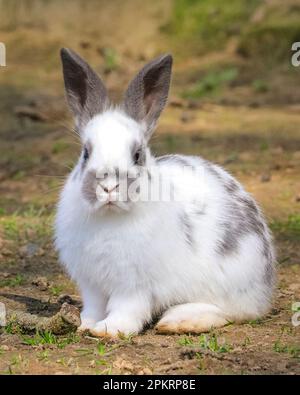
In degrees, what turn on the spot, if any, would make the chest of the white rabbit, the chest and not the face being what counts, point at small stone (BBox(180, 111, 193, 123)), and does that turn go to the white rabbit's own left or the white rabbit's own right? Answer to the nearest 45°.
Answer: approximately 135° to the white rabbit's own right

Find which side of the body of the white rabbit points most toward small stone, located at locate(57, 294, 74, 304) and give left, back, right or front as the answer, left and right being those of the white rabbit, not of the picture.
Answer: right

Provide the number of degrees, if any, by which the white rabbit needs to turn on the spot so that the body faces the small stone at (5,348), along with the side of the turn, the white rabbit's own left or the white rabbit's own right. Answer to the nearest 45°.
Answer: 0° — it already faces it

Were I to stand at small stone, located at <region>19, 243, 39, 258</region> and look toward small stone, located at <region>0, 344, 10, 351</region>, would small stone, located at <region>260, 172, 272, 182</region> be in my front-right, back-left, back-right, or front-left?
back-left

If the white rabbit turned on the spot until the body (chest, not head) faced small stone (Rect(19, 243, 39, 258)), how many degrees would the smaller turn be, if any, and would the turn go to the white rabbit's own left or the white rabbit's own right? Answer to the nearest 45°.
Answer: approximately 90° to the white rabbit's own right

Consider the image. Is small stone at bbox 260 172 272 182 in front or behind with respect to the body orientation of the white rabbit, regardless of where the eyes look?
behind

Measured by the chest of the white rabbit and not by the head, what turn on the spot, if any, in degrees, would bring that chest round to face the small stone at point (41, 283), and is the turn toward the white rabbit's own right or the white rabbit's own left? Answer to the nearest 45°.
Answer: approximately 90° to the white rabbit's own right

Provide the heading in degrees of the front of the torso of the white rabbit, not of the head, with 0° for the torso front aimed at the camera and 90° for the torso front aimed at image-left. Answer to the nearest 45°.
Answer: approximately 45°
